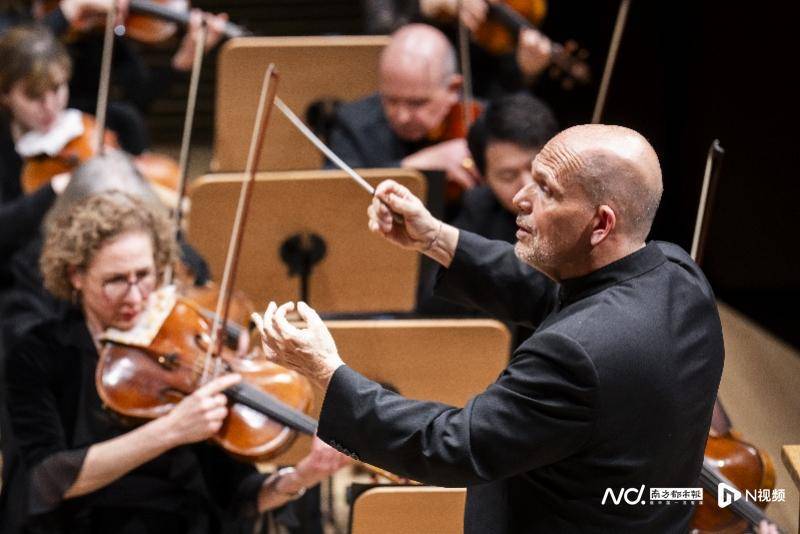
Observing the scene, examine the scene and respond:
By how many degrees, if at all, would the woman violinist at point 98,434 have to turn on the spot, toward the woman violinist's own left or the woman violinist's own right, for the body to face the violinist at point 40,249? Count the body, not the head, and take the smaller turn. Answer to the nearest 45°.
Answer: approximately 135° to the woman violinist's own left

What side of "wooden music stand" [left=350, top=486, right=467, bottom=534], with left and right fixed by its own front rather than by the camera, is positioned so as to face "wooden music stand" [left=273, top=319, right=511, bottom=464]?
front

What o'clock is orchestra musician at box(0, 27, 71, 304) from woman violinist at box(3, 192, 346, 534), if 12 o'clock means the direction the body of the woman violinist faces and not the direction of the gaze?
The orchestra musician is roughly at 7 o'clock from the woman violinist.

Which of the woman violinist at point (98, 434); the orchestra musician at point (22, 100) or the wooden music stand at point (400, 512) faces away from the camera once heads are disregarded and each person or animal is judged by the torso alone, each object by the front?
the wooden music stand

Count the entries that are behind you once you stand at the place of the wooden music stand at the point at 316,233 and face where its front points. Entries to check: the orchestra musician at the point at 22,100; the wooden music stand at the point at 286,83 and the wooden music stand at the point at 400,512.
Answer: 1

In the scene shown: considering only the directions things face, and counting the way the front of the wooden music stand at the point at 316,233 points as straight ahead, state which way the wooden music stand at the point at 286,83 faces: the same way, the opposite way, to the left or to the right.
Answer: the same way

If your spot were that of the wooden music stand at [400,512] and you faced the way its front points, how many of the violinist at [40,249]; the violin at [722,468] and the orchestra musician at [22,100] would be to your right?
1

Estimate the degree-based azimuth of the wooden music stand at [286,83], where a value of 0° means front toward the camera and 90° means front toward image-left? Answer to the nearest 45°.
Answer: approximately 180°

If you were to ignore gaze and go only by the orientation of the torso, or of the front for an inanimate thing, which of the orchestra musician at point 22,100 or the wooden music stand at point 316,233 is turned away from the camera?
the wooden music stand

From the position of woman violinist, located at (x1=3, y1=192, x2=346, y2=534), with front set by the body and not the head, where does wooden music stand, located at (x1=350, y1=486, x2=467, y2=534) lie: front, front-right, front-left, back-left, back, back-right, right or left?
front

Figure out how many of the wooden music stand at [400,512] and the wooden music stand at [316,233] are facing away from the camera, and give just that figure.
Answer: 2

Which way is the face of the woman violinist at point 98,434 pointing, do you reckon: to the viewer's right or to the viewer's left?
to the viewer's right

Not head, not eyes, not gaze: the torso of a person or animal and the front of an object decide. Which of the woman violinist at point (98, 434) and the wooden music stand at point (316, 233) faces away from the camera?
the wooden music stand

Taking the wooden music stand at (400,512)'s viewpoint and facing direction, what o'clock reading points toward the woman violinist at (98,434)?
The woman violinist is roughly at 10 o'clock from the wooden music stand.

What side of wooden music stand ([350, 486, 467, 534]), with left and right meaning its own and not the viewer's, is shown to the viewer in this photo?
back

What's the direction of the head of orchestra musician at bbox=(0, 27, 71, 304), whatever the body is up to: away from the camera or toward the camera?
toward the camera

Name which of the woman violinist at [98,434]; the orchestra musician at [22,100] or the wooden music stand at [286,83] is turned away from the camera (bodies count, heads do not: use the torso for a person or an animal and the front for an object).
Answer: the wooden music stand

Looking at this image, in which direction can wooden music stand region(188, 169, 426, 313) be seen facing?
away from the camera

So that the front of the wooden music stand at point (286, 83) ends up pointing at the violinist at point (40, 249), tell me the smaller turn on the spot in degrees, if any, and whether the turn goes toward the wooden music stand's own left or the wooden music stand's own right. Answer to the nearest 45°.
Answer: approximately 135° to the wooden music stand's own left
